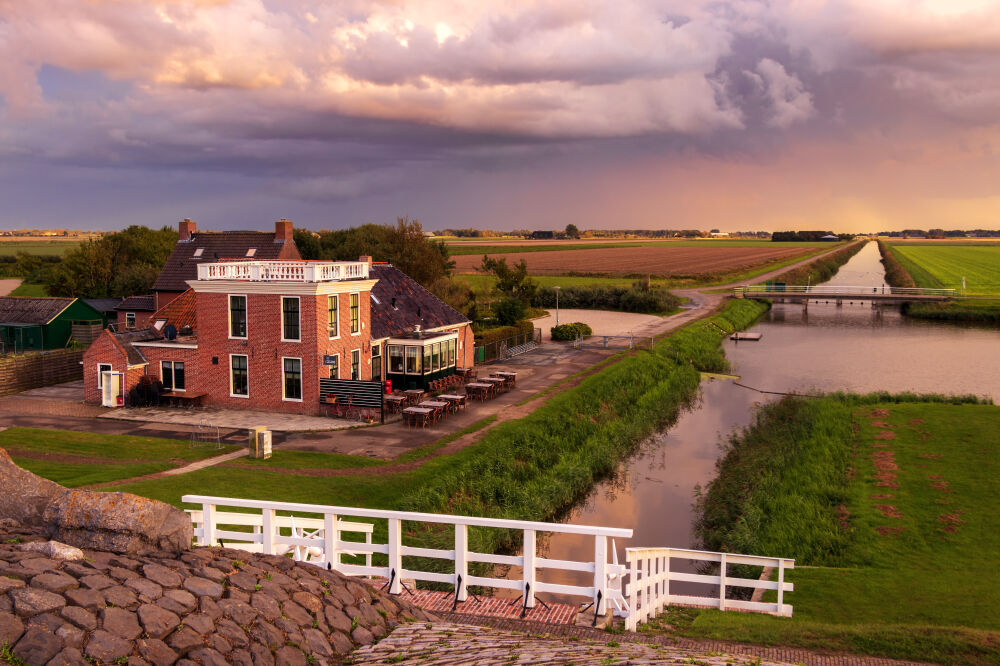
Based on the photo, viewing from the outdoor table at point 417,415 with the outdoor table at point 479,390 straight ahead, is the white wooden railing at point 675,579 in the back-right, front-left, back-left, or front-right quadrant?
back-right

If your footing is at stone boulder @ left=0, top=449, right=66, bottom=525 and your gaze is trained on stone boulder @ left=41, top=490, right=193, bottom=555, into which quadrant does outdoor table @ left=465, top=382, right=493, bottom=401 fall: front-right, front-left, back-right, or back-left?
back-left

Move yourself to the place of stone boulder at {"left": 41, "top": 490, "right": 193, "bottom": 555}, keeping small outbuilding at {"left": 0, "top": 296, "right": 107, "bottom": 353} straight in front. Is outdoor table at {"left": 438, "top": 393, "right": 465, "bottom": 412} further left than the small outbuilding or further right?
right
